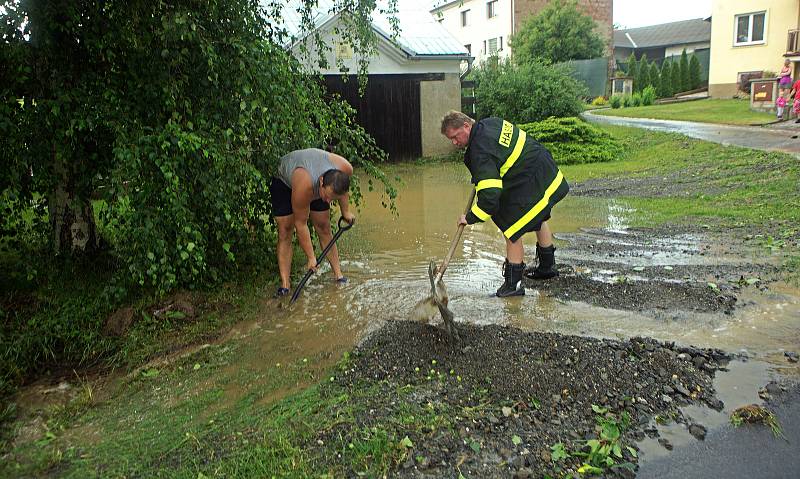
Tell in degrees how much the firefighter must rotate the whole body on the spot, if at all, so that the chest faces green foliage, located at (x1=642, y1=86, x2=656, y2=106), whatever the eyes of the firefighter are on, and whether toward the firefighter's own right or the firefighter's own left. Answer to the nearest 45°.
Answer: approximately 90° to the firefighter's own right

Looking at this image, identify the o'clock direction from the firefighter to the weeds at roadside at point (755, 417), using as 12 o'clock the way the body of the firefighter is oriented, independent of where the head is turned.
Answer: The weeds at roadside is roughly at 8 o'clock from the firefighter.

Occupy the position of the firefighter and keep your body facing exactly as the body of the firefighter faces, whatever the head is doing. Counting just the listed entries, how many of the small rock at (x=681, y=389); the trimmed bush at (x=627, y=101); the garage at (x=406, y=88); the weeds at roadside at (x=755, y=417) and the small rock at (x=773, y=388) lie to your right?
2

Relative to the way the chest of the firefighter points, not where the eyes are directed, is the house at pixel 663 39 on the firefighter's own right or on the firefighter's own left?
on the firefighter's own right

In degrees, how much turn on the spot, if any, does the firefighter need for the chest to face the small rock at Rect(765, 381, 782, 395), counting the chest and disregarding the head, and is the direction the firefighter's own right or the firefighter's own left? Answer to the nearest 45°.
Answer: approximately 135° to the firefighter's own left

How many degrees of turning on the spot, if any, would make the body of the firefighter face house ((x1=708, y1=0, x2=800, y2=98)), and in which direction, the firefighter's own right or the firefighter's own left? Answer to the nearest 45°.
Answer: approximately 135° to the firefighter's own right

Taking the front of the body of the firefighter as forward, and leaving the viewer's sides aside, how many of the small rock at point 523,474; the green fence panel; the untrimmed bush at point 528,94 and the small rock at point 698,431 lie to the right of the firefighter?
2

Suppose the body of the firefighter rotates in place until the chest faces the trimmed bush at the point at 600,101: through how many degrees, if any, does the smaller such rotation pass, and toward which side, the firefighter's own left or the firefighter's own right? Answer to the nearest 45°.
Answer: approximately 90° to the firefighter's own right

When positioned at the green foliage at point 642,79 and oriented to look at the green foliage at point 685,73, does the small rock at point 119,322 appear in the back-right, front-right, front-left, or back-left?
back-right

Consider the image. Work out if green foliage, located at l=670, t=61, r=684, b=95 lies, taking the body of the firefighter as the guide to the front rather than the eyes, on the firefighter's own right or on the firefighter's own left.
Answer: on the firefighter's own right

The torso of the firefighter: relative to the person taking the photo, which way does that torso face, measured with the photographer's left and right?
facing to the left of the viewer

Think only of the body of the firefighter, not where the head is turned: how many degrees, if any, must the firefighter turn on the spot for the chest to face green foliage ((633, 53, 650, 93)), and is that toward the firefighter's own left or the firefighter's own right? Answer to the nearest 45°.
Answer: approximately 90° to the firefighter's own right
